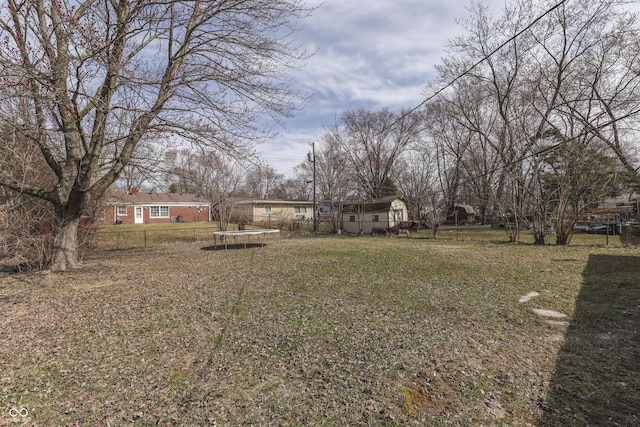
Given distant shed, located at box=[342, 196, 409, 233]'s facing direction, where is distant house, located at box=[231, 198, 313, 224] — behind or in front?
behind

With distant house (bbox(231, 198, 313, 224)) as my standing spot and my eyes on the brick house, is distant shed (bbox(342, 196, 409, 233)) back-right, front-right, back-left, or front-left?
back-left

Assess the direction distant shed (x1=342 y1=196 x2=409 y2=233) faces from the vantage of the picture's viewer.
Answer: facing the viewer and to the right of the viewer
